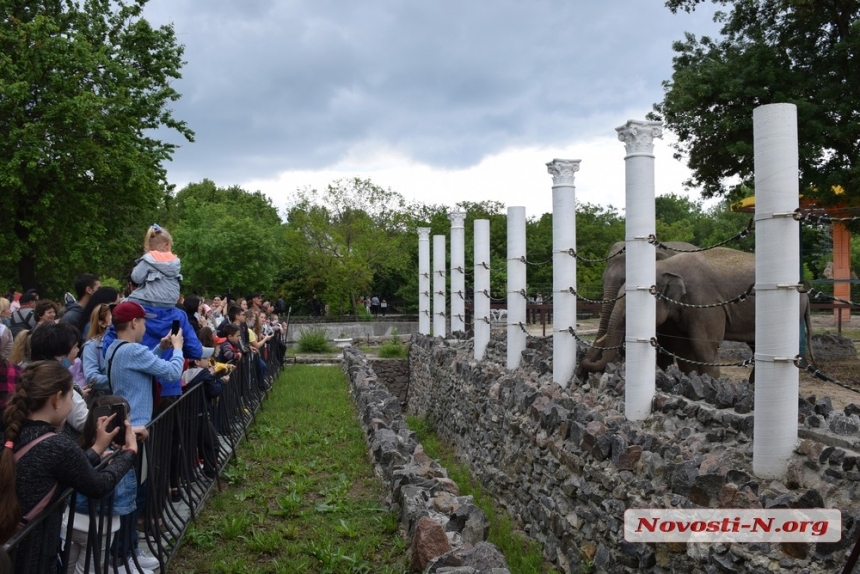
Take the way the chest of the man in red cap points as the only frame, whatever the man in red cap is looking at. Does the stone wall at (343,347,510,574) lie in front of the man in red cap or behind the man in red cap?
in front

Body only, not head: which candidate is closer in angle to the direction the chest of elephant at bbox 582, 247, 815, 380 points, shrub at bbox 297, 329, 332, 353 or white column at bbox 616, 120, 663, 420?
the shrub

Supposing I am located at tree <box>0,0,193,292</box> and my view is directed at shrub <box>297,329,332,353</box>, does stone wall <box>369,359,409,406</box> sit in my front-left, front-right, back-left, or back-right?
front-right

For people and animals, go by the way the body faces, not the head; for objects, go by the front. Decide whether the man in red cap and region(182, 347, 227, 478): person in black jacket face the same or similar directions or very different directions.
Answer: same or similar directions

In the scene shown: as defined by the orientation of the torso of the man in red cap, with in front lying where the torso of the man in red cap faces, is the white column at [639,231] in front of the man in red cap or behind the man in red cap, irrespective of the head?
in front

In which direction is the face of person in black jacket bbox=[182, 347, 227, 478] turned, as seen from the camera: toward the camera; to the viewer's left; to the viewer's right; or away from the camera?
to the viewer's right

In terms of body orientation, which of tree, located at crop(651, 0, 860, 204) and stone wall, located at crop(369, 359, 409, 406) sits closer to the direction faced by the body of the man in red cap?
the tree

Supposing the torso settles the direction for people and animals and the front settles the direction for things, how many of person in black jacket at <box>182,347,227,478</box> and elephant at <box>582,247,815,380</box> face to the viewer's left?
1

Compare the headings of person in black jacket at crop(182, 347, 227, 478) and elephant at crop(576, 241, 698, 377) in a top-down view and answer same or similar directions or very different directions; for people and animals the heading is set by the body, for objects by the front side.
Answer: very different directions

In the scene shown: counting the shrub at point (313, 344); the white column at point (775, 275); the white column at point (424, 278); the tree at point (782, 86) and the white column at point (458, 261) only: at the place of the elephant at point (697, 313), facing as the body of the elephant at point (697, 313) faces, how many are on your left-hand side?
1

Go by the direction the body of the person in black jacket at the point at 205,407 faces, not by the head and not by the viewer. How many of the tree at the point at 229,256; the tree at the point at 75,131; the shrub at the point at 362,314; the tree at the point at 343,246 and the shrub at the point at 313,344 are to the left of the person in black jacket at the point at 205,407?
5

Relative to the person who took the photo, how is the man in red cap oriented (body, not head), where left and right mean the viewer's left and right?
facing to the right of the viewer

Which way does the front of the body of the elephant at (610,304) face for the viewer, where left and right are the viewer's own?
facing the viewer and to the left of the viewer

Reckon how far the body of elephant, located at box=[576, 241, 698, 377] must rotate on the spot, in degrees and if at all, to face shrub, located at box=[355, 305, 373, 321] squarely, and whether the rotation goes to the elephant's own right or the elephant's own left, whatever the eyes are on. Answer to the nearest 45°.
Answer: approximately 90° to the elephant's own right

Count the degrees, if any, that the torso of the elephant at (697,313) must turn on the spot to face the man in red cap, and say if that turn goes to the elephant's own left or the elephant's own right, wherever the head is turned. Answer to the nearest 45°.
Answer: approximately 45° to the elephant's own left

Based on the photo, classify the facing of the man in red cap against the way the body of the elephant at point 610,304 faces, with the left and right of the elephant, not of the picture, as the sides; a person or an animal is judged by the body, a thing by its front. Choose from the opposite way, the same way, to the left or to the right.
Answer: the opposite way

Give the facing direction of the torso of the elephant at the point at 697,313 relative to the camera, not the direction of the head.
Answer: to the viewer's left

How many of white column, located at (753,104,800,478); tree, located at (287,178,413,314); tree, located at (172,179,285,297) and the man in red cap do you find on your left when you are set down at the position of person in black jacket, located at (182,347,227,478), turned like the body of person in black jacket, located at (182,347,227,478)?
2
